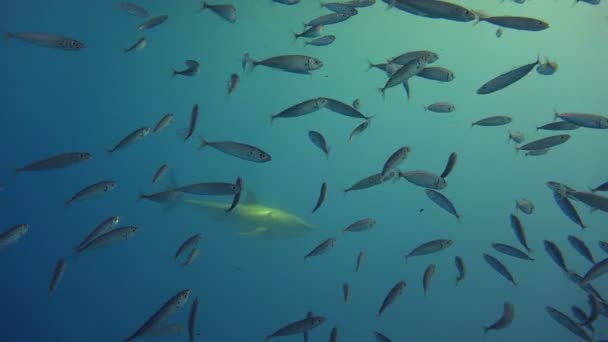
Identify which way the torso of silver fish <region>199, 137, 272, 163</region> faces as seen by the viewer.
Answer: to the viewer's right

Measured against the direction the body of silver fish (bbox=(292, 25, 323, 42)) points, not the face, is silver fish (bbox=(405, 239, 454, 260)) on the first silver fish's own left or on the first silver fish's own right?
on the first silver fish's own right

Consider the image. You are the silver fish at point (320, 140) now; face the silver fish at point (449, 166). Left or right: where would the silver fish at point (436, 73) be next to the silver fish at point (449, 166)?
left

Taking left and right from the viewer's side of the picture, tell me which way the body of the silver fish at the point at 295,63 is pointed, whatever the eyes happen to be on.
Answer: facing to the right of the viewer

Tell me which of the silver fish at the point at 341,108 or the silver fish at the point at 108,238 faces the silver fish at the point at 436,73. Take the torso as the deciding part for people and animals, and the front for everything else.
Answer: the silver fish at the point at 108,238

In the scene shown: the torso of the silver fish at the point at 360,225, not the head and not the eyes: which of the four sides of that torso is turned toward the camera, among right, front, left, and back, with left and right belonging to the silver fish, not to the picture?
right

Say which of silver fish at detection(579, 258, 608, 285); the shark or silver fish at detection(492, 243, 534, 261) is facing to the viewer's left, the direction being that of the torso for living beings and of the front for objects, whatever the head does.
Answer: silver fish at detection(492, 243, 534, 261)

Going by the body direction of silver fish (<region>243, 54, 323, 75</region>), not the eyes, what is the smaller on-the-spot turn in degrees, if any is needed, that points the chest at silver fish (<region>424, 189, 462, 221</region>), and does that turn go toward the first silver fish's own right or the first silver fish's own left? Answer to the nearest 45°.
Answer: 0° — it already faces it

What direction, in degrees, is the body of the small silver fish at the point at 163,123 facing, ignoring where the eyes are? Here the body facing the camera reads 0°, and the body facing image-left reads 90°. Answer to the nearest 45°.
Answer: approximately 270°

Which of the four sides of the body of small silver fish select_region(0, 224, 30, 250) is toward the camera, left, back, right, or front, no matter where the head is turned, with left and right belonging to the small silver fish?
right
